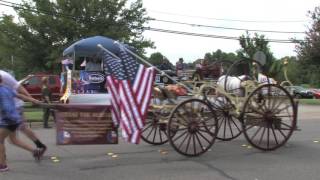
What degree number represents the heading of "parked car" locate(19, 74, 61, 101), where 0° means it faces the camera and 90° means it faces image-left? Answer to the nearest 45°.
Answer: approximately 90°

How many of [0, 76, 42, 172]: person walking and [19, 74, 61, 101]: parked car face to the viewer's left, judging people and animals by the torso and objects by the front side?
2

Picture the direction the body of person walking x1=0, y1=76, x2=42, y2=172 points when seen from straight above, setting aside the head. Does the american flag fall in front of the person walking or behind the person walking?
behind

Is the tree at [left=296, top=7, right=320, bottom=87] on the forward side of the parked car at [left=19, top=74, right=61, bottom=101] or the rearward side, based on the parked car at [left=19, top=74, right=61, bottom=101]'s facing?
on the rearward side

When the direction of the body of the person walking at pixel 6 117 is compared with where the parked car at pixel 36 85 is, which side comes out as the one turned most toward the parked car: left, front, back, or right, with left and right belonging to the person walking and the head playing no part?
right

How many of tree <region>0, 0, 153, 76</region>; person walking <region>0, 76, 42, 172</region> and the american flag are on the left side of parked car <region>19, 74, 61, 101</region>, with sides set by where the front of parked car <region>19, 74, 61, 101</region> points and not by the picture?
2

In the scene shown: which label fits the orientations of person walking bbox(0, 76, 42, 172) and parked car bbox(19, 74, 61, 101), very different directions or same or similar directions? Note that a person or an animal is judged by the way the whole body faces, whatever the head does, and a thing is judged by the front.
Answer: same or similar directions

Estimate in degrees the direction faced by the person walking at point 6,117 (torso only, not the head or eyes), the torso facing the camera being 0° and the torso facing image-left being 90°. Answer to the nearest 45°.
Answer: approximately 90°

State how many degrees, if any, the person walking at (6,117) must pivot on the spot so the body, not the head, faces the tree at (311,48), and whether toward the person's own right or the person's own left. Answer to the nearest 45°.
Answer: approximately 135° to the person's own right
